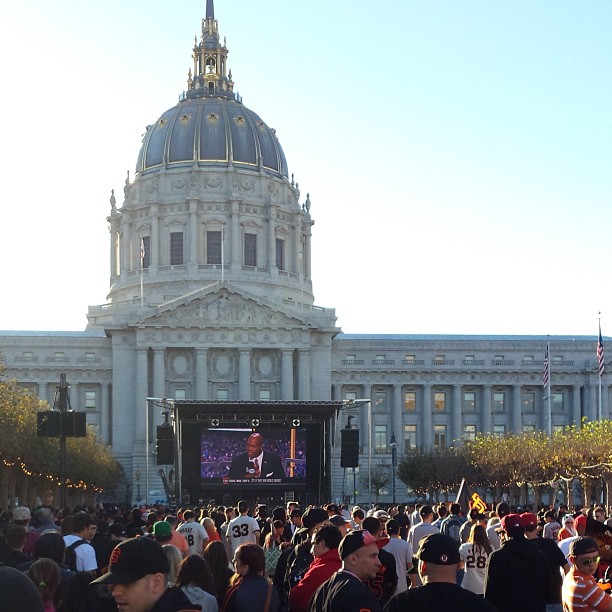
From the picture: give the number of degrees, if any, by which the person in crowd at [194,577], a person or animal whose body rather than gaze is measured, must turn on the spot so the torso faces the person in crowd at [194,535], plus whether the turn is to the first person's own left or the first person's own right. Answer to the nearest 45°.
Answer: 0° — they already face them

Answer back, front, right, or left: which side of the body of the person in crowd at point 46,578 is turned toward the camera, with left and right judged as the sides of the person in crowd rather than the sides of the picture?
back

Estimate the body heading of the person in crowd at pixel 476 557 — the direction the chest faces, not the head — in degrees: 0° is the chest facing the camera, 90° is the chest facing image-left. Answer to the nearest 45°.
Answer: approximately 180°

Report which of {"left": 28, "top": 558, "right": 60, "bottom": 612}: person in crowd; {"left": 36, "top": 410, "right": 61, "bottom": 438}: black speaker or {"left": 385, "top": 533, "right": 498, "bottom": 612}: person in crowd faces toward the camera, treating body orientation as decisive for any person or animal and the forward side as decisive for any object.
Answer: the black speaker

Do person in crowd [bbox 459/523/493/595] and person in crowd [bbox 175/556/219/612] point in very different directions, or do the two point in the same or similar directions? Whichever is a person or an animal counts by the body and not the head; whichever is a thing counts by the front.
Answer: same or similar directions

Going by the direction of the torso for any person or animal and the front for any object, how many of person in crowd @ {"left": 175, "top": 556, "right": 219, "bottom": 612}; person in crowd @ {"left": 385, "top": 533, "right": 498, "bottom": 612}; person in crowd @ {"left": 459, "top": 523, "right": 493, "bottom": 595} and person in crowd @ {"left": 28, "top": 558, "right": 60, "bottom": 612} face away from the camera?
4

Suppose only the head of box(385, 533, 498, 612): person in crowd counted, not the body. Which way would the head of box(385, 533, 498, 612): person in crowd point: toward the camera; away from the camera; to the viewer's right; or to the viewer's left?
away from the camera

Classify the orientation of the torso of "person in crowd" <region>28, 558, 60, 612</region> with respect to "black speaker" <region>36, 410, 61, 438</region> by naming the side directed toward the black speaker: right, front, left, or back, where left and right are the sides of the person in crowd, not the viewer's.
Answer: front

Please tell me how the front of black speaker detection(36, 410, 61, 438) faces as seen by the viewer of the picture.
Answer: facing the viewer

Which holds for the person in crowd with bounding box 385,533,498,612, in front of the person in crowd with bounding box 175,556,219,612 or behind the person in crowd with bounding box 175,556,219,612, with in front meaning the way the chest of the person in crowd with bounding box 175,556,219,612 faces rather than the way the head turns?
behind

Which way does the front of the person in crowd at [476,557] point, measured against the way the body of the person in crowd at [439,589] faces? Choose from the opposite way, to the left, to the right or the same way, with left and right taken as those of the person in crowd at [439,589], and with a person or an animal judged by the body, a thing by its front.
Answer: the same way

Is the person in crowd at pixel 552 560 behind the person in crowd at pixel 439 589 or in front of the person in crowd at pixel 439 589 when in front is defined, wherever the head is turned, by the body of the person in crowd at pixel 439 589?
in front

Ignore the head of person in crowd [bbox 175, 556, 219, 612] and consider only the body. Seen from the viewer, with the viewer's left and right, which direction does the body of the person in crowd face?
facing away from the viewer

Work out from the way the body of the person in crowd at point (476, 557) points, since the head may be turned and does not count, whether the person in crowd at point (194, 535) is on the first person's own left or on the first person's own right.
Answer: on the first person's own left

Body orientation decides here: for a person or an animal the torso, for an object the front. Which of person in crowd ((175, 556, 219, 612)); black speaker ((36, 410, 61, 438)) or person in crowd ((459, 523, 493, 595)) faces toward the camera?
the black speaker

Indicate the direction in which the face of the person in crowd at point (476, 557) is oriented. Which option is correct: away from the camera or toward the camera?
away from the camera

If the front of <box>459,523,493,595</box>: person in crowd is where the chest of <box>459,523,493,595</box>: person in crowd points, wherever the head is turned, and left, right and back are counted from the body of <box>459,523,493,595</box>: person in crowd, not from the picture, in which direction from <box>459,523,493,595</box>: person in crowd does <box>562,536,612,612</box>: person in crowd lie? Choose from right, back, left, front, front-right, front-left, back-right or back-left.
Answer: back
